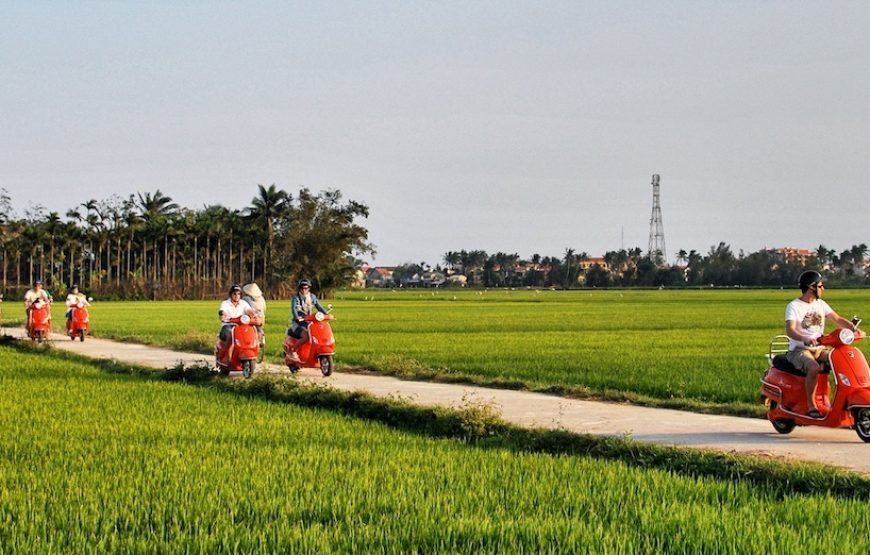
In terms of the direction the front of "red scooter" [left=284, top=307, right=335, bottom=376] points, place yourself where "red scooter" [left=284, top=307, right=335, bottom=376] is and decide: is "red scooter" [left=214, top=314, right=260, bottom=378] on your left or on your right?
on your right

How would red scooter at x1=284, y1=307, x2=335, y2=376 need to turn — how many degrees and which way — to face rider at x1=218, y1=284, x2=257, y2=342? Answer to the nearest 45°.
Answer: approximately 135° to its right

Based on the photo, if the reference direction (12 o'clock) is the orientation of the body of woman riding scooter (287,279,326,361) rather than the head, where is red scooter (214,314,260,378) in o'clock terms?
The red scooter is roughly at 3 o'clock from the woman riding scooter.

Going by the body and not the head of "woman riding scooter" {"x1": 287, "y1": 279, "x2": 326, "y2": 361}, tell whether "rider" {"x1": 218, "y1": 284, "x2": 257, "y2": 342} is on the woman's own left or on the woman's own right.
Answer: on the woman's own right

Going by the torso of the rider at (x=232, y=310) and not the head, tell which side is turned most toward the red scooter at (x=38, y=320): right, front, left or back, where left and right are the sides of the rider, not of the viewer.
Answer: back

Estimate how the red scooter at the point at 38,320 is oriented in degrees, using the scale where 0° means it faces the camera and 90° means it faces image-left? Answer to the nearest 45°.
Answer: approximately 0°

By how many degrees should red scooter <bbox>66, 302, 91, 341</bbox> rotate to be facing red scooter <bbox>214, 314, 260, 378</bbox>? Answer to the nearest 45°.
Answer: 0° — it already faces it

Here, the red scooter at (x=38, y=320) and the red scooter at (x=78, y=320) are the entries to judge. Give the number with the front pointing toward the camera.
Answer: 2

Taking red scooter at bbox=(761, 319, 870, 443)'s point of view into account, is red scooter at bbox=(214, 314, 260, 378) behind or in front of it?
behind

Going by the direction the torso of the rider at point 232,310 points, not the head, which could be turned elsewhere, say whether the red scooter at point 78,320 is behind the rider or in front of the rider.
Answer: behind

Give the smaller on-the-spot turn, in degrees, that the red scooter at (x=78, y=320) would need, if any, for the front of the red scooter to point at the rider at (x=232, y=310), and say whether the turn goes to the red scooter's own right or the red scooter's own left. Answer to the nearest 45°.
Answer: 0° — it already faces them

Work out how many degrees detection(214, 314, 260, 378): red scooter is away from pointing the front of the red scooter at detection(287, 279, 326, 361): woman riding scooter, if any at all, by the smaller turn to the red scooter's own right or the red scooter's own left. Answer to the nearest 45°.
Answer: approximately 90° to the red scooter's own left

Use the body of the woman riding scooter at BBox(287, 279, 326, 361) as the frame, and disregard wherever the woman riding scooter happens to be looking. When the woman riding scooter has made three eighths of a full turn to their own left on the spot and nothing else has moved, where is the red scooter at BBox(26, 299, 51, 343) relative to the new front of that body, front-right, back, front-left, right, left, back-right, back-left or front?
front-left

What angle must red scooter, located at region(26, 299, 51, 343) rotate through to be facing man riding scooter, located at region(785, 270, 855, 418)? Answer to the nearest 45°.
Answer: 0° — it already faces them

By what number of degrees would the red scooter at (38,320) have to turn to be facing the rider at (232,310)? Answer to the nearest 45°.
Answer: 0° — it already faces them

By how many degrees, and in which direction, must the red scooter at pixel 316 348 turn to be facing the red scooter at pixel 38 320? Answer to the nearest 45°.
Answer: approximately 180°
